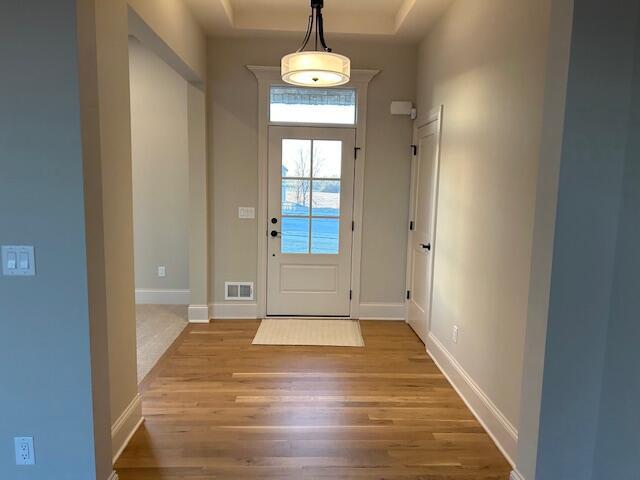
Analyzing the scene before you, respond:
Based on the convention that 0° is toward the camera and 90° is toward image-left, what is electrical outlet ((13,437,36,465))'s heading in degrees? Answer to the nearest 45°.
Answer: approximately 0°

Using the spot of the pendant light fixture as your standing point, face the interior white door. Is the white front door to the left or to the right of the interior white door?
left

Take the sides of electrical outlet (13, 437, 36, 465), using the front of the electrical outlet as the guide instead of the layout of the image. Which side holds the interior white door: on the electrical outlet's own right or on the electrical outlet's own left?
on the electrical outlet's own left

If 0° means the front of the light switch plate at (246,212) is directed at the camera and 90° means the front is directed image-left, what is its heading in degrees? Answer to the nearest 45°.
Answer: approximately 0°

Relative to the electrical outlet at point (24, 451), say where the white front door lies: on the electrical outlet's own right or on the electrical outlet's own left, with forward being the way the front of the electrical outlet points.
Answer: on the electrical outlet's own left

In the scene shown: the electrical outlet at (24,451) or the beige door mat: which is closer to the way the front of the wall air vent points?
the electrical outlet

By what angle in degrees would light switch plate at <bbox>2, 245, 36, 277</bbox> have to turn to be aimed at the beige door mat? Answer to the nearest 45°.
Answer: approximately 135° to its left
